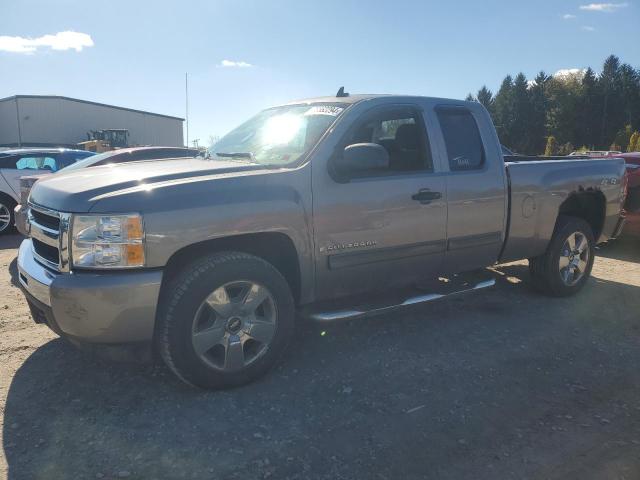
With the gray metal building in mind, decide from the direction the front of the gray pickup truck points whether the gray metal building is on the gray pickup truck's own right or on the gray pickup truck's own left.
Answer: on the gray pickup truck's own right

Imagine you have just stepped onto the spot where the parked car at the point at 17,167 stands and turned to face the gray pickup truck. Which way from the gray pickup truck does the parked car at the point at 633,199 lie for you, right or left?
left

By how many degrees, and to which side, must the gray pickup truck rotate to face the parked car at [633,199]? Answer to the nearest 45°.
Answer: approximately 180°

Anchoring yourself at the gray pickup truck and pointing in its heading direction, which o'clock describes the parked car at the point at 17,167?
The parked car is roughly at 3 o'clock from the gray pickup truck.

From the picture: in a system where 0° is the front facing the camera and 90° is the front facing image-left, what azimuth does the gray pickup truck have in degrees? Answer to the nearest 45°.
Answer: approximately 45°
